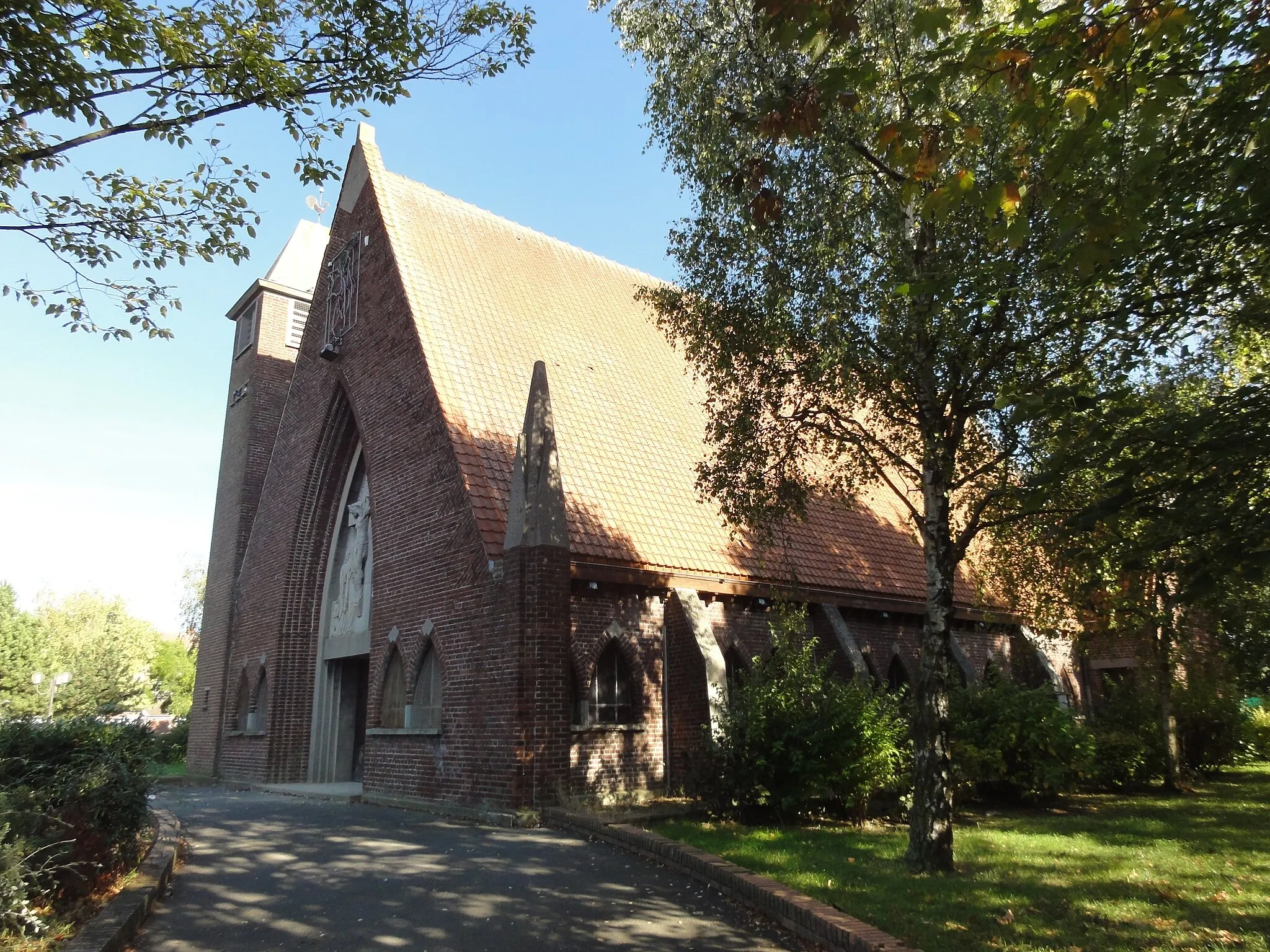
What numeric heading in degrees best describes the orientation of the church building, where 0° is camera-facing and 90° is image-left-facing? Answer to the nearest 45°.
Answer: approximately 45°

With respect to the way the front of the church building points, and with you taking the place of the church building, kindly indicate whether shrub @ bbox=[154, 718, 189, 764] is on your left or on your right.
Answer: on your right

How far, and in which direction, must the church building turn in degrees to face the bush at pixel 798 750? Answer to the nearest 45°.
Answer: approximately 90° to its left

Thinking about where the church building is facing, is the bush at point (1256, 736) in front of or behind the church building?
behind

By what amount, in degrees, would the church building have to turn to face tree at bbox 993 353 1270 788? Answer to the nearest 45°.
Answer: approximately 90° to its left

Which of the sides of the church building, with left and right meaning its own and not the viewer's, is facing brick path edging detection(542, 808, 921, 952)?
left

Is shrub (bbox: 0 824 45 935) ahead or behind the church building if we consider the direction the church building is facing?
ahead

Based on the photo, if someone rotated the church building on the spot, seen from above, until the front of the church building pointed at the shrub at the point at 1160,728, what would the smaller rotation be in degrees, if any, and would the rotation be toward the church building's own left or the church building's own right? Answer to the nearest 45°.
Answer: approximately 135° to the church building's own left
